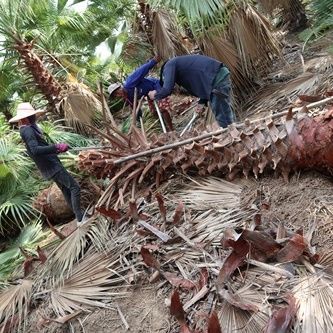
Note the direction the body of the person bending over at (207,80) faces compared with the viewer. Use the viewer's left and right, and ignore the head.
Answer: facing to the left of the viewer

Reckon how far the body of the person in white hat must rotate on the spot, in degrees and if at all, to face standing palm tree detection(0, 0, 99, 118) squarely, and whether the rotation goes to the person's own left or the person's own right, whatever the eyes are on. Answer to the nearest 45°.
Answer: approximately 90° to the person's own left

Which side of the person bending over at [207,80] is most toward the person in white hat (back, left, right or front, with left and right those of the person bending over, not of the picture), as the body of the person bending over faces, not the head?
front

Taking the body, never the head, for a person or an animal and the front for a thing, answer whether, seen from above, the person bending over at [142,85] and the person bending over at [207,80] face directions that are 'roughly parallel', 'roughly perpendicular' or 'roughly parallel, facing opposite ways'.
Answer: roughly parallel

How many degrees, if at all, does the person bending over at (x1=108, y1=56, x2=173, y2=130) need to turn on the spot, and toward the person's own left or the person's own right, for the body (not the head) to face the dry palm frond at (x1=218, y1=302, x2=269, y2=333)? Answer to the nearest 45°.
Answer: approximately 90° to the person's own left

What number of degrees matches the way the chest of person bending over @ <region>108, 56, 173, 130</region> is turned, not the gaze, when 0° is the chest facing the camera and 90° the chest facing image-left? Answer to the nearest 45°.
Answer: approximately 90°

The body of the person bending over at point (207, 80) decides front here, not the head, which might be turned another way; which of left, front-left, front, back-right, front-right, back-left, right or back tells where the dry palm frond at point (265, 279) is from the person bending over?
left

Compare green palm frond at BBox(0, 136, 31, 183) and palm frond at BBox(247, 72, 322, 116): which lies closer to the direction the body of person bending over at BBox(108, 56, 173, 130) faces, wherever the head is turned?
the green palm frond

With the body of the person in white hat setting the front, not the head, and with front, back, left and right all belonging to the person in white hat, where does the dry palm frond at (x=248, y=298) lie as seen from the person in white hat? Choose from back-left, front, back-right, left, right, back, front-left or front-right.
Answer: right

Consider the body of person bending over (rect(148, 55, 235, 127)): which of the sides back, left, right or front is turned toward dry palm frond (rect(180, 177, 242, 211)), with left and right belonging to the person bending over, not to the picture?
left

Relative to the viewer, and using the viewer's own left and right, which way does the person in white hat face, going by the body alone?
facing to the right of the viewer

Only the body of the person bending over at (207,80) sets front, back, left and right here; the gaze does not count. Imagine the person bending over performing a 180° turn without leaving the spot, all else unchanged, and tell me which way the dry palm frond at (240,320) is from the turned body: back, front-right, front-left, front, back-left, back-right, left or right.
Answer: right

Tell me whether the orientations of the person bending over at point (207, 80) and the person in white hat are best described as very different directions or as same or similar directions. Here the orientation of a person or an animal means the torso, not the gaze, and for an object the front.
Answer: very different directions
